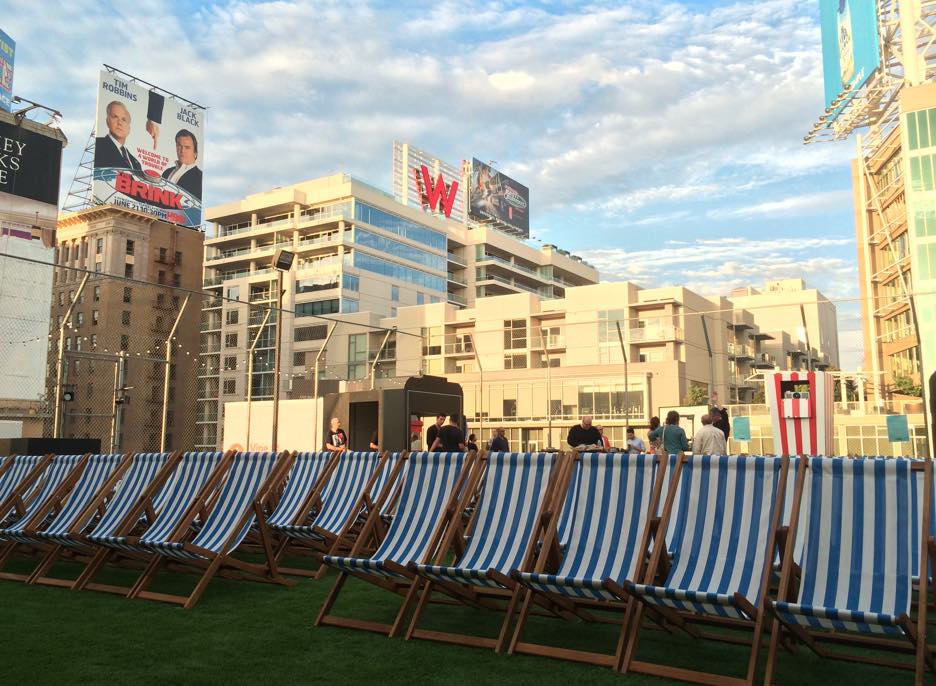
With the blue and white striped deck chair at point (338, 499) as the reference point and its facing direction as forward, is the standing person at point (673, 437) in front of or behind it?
behind

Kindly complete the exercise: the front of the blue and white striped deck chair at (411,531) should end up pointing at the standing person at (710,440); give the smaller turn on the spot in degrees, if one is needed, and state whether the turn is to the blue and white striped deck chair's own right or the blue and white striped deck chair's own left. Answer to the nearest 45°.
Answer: approximately 180°

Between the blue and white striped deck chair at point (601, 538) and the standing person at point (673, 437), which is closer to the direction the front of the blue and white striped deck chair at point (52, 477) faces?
the blue and white striped deck chair

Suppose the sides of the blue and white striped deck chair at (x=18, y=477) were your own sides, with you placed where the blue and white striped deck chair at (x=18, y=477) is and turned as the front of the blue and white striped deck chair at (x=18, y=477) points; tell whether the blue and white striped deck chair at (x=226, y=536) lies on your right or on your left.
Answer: on your left

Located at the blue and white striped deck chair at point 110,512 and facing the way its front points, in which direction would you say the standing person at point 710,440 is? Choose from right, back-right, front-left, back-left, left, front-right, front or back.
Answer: back-left
